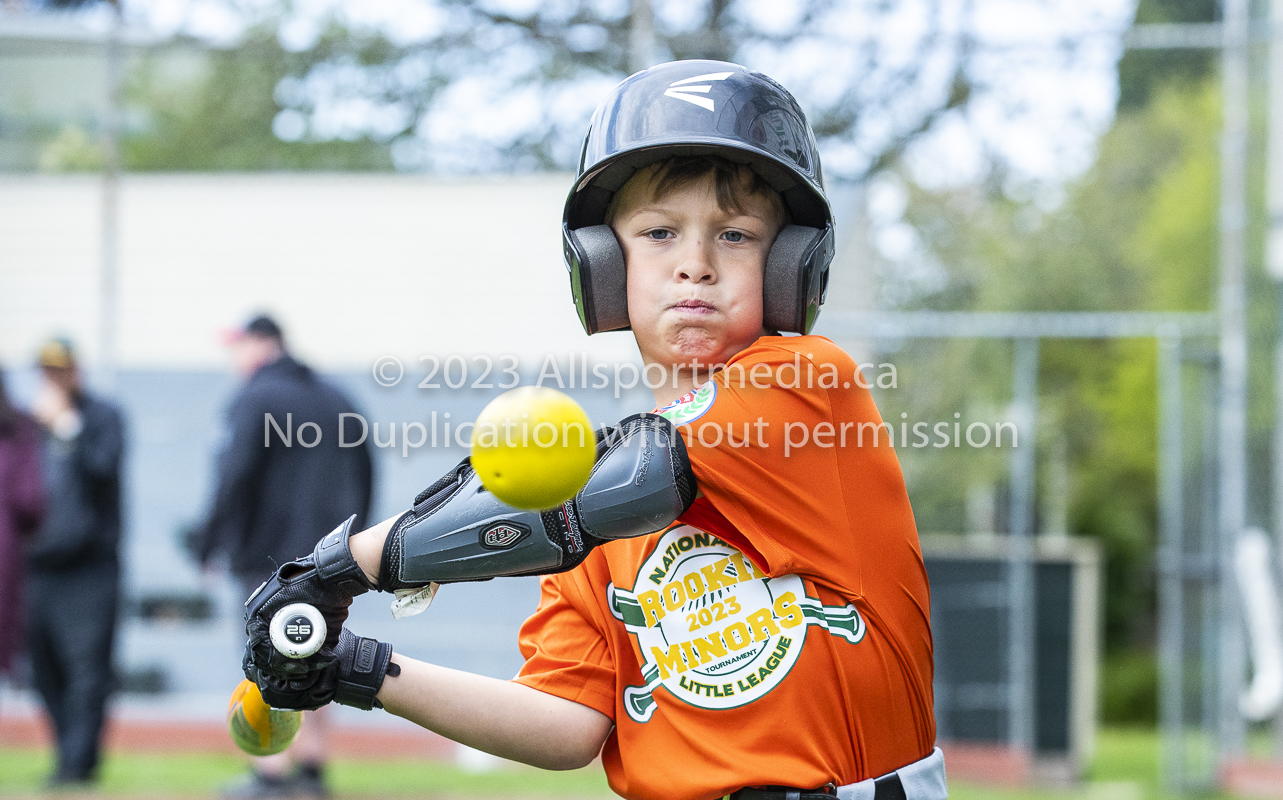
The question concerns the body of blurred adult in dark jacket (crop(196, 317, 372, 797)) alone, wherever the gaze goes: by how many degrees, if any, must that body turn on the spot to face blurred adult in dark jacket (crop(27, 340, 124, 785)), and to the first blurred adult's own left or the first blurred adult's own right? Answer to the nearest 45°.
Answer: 0° — they already face them

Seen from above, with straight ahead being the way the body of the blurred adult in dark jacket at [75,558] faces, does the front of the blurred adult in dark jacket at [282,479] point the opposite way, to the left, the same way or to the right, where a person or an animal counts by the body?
to the right

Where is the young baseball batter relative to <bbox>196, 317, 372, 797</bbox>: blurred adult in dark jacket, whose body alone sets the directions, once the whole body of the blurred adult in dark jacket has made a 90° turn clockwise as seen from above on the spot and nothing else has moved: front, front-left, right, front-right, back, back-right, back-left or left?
back-right

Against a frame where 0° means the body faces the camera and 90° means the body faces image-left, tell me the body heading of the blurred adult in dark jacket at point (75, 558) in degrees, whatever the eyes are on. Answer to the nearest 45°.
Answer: approximately 45°

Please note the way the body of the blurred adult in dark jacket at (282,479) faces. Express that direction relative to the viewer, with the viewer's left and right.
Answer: facing away from the viewer and to the left of the viewer

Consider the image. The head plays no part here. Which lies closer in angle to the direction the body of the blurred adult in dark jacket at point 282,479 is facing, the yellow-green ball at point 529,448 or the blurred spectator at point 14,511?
the blurred spectator

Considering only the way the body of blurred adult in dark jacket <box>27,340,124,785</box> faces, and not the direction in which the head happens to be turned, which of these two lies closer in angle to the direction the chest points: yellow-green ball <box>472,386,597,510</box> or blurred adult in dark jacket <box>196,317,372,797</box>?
the yellow-green ball

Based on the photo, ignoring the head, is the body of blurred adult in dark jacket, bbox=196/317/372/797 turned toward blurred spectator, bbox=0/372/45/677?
yes
